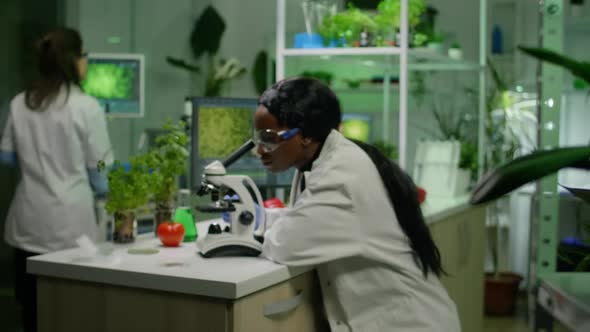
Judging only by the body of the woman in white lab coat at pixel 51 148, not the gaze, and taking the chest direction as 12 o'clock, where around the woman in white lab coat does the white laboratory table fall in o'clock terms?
The white laboratory table is roughly at 4 o'clock from the woman in white lab coat.

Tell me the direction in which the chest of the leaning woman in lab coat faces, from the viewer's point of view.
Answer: to the viewer's left

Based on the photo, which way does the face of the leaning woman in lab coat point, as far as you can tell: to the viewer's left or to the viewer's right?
to the viewer's left

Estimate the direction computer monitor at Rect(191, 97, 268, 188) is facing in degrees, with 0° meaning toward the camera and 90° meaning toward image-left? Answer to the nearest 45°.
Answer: approximately 0°

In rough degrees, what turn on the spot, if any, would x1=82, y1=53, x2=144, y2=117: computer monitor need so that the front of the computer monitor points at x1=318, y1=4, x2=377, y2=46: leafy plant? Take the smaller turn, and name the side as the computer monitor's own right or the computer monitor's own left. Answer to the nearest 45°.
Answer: approximately 45° to the computer monitor's own left

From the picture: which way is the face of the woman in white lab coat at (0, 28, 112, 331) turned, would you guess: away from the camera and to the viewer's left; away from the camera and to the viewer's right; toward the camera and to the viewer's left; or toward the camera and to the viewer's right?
away from the camera and to the viewer's right

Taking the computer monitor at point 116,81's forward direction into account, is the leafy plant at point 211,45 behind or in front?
behind

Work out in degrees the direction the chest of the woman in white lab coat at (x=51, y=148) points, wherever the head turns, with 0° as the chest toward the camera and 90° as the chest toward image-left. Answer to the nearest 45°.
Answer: approximately 225°
